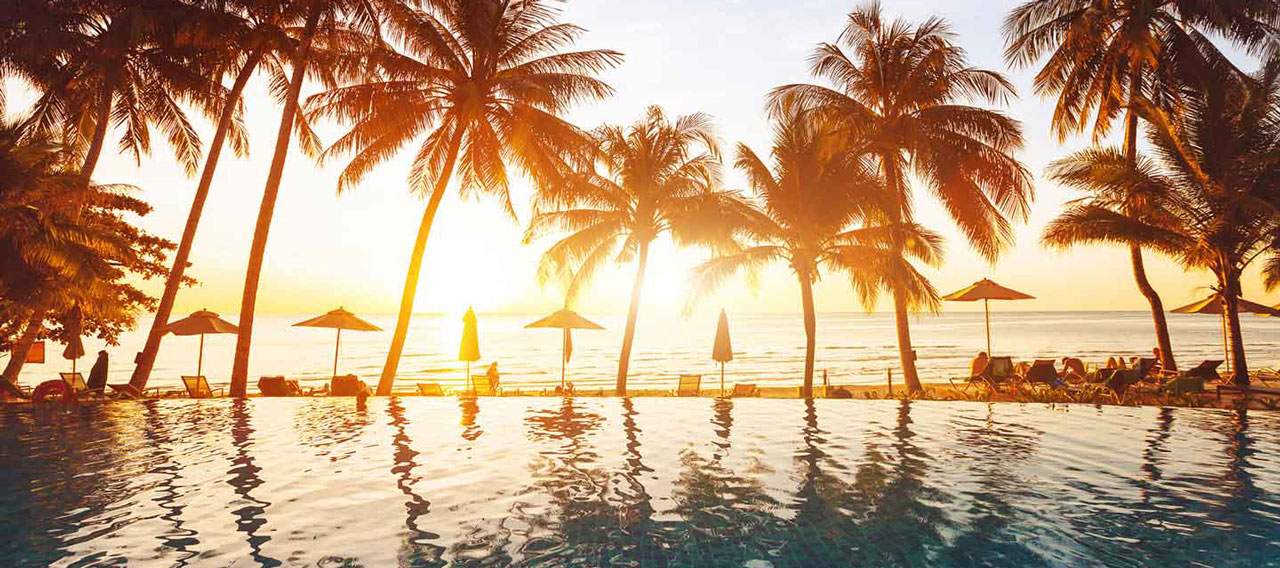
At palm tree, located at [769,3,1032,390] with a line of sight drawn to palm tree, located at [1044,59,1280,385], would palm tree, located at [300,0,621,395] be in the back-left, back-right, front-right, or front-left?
back-right

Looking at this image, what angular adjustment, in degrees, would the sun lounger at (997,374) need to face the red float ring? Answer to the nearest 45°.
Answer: approximately 45° to its left
